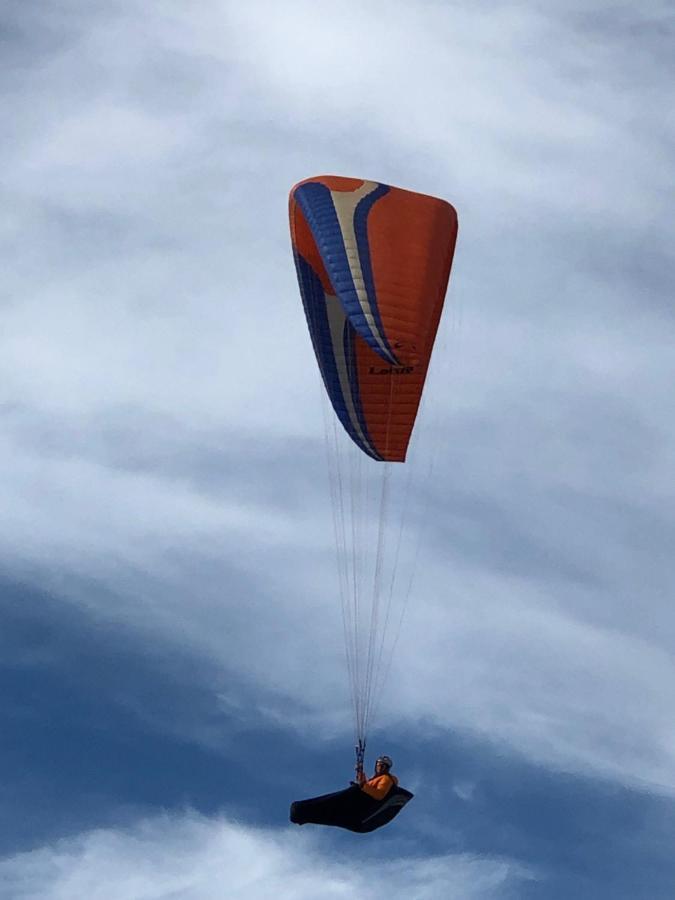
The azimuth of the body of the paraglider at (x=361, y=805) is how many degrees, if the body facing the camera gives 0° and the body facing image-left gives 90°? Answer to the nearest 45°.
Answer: approximately 90°
